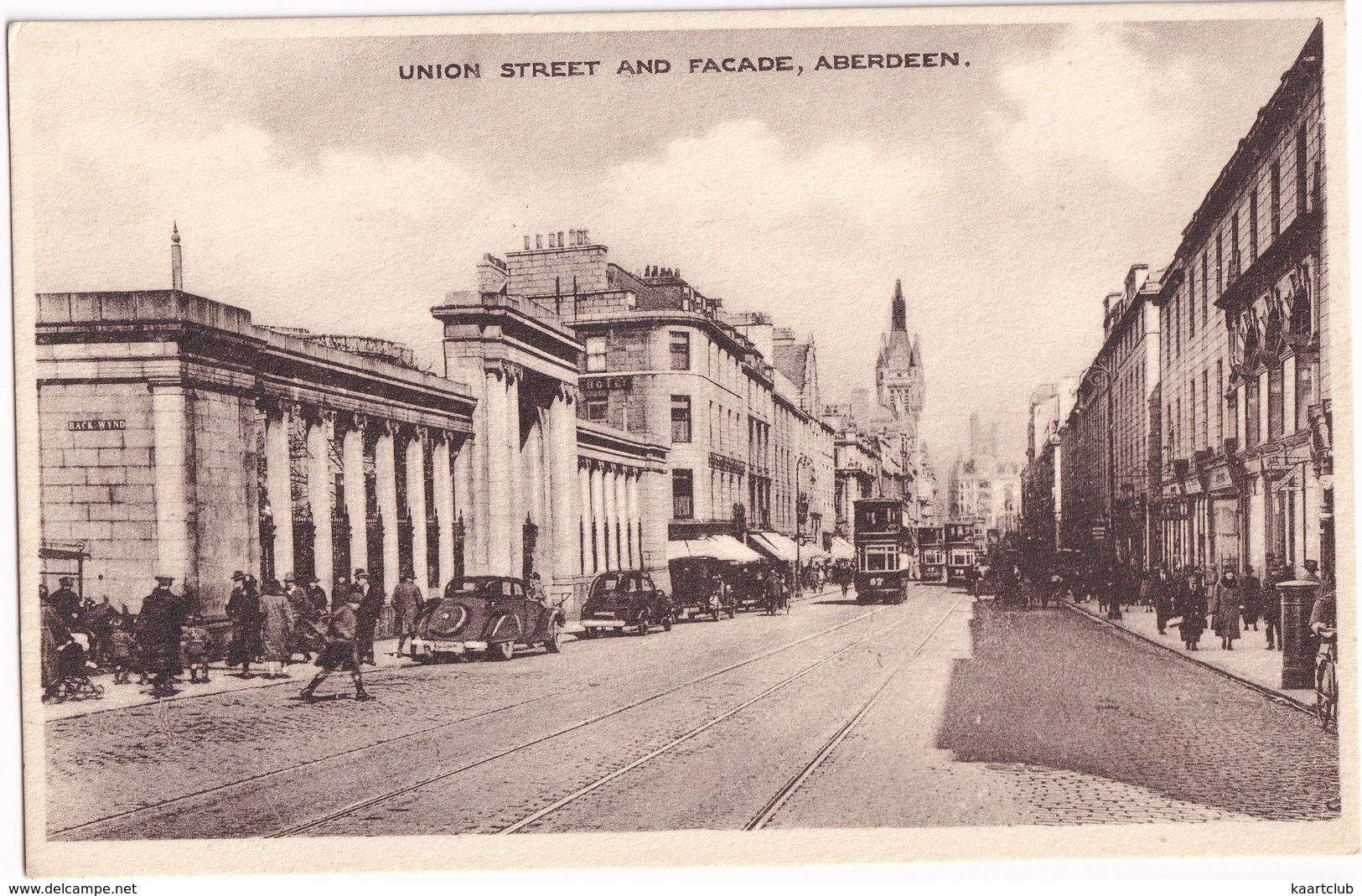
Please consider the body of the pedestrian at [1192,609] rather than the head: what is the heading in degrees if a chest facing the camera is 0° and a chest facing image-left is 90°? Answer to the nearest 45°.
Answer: approximately 0°

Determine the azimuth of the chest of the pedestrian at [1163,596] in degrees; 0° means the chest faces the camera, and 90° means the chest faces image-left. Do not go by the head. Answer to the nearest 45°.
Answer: approximately 0°

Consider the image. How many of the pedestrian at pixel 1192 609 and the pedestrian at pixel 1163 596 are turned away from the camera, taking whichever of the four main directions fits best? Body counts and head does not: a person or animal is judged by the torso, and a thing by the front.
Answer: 0
